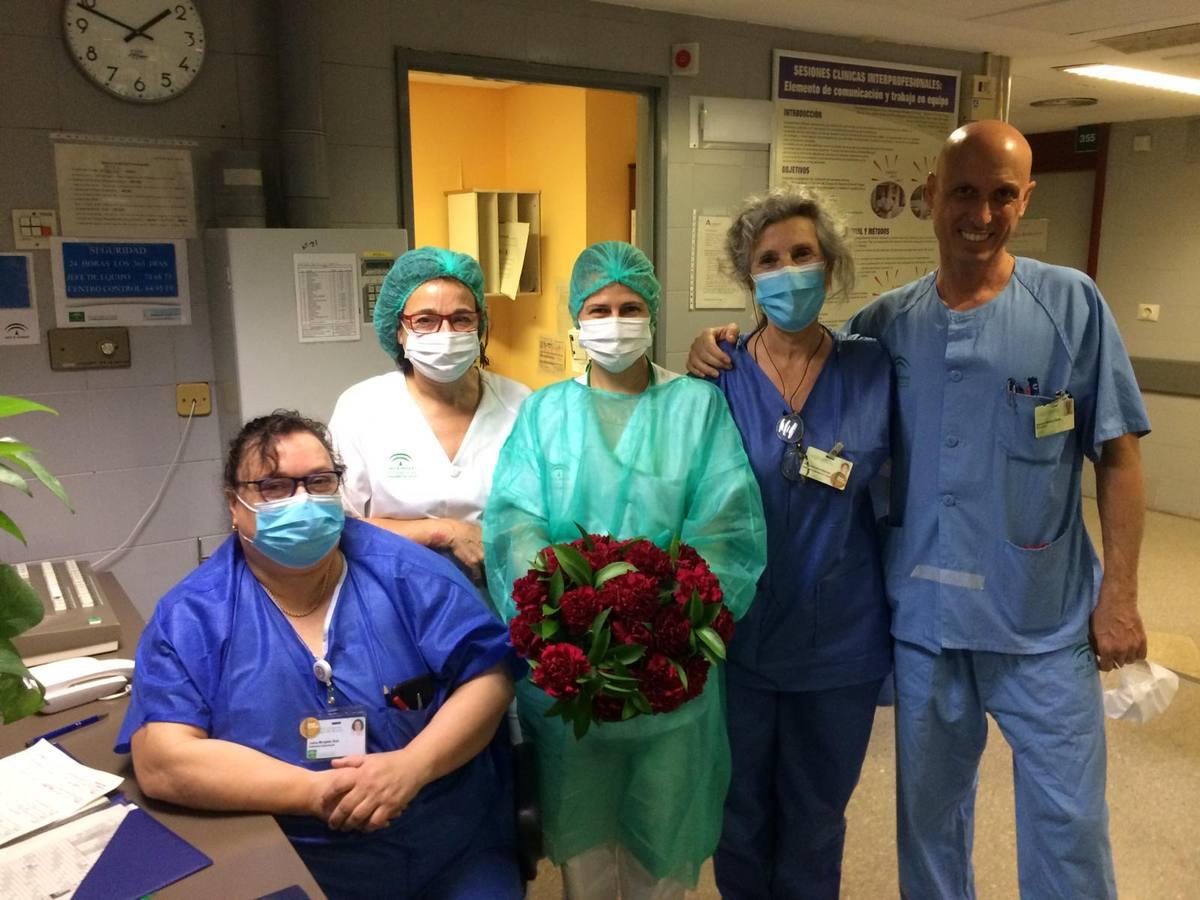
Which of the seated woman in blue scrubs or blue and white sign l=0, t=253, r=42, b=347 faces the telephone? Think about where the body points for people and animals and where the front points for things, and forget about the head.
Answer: the blue and white sign

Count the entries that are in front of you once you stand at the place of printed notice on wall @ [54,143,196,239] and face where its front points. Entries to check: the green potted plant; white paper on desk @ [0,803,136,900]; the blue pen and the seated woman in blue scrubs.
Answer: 4

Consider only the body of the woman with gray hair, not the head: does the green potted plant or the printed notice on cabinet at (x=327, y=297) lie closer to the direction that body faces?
the green potted plant
